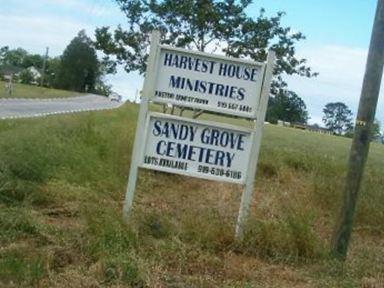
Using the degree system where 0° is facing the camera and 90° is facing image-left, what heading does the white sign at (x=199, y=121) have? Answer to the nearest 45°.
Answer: approximately 0°

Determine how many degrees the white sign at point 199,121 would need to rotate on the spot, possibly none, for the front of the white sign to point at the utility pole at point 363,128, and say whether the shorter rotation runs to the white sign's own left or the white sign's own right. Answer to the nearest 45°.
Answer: approximately 90° to the white sign's own left
